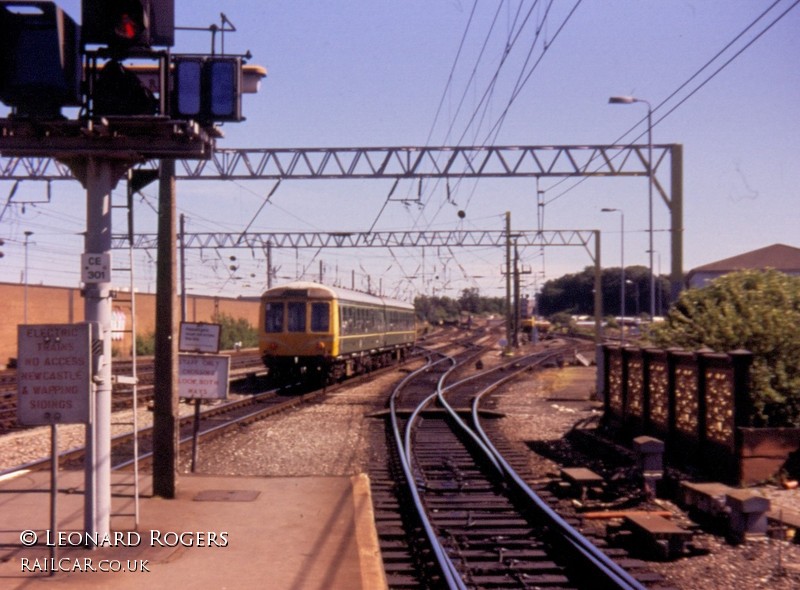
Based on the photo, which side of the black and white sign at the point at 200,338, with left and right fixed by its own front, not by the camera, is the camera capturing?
front

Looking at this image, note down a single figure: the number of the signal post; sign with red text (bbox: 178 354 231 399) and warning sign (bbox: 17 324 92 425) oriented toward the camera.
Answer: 3

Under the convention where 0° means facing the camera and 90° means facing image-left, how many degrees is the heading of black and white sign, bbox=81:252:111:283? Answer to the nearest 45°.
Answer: approximately 0°

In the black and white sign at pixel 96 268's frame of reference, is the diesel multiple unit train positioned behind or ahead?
behind

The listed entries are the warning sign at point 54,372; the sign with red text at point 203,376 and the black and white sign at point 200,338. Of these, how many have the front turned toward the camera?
3

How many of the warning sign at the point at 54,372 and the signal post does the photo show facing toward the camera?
2

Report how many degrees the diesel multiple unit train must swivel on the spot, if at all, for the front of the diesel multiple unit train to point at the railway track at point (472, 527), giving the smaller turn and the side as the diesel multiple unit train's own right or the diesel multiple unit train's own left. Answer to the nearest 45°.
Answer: approximately 45° to the diesel multiple unit train's own left

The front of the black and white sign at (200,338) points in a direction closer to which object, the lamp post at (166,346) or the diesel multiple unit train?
the lamp post
